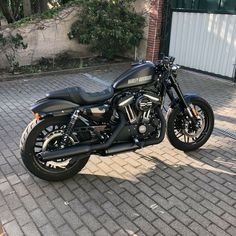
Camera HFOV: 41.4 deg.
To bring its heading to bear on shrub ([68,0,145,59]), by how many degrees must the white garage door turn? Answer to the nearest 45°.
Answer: approximately 45° to its right

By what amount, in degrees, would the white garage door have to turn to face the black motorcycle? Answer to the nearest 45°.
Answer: approximately 45° to its left

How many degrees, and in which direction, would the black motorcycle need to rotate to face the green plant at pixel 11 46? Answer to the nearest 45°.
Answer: approximately 90° to its left

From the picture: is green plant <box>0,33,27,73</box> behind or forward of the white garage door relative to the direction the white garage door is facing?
forward

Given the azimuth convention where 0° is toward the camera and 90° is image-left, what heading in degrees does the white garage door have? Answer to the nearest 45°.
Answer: approximately 45°

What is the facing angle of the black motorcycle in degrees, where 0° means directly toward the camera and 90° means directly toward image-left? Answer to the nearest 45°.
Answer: approximately 225°

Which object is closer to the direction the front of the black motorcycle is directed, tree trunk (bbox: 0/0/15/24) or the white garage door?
the white garage door

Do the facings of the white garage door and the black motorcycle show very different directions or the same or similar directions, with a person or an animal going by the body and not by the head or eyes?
very different directions

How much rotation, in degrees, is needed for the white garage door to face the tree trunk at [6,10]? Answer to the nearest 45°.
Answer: approximately 45° to its right
